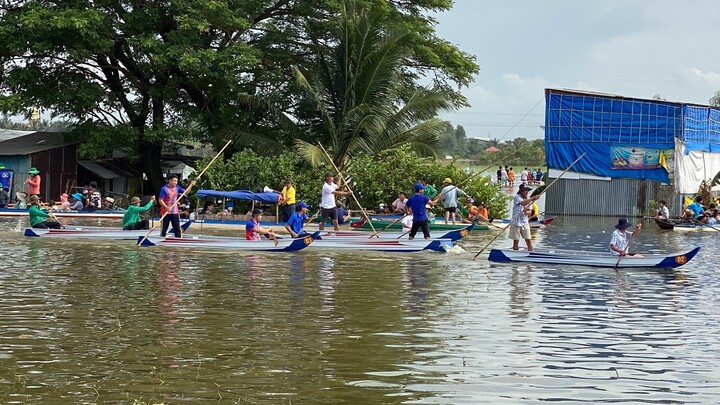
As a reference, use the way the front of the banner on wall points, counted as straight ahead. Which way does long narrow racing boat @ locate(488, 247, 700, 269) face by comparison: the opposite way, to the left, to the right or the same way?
to the left

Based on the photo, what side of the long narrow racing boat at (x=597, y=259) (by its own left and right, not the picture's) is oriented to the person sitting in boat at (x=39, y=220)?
back

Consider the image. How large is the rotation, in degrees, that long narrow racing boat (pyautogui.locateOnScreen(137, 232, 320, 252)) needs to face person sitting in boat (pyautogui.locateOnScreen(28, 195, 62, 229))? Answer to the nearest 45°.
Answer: approximately 135° to its left

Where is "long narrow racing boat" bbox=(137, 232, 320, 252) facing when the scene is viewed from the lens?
facing to the right of the viewer

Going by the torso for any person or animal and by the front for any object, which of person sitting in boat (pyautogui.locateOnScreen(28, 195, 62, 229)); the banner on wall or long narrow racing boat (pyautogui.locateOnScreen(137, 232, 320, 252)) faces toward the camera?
the banner on wall

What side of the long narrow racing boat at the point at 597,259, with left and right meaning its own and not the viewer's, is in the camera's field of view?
right

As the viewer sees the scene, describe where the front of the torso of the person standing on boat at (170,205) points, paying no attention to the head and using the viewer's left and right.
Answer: facing the viewer and to the right of the viewer

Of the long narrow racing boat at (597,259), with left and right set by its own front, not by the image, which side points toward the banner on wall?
left

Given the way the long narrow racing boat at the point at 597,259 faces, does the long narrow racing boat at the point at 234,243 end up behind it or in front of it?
behind

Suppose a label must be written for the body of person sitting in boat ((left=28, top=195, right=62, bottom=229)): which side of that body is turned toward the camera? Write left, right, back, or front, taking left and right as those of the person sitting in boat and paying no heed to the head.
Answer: right

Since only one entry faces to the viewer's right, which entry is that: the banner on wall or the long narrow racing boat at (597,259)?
the long narrow racing boat

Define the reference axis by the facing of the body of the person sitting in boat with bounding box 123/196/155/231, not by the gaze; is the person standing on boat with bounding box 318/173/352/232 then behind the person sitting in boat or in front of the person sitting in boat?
in front

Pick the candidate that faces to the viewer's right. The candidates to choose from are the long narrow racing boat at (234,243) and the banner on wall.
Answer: the long narrow racing boat

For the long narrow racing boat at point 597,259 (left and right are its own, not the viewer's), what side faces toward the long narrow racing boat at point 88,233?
back

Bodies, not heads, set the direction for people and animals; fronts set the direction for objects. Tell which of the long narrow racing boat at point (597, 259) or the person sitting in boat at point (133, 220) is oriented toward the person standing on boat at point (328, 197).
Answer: the person sitting in boat
